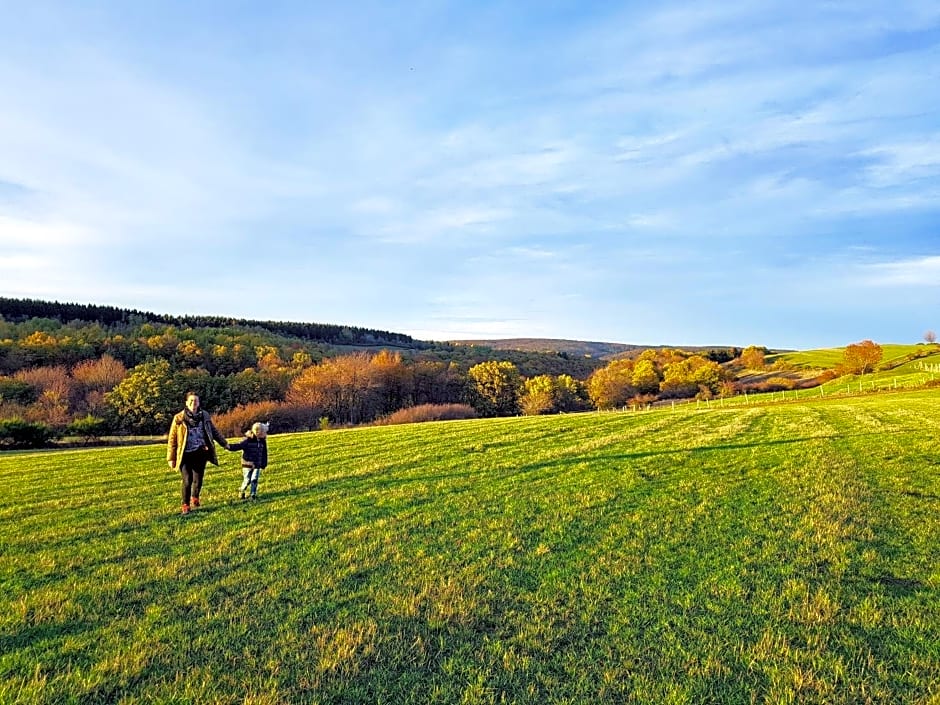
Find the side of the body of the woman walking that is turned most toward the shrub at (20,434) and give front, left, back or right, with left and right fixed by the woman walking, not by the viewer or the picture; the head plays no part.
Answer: back

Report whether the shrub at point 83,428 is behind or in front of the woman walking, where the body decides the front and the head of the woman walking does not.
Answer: behind

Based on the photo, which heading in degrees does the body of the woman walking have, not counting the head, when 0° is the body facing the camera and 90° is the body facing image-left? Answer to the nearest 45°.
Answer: approximately 0°

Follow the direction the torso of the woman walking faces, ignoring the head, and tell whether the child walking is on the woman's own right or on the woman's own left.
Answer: on the woman's own left
